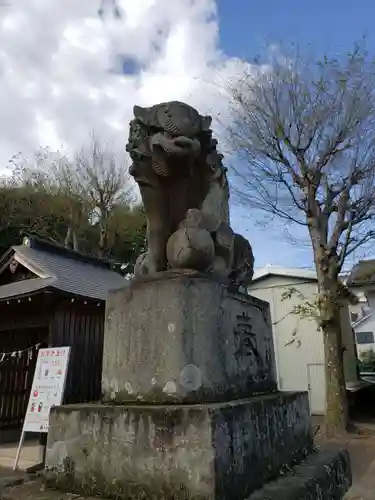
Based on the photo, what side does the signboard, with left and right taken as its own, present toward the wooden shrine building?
back

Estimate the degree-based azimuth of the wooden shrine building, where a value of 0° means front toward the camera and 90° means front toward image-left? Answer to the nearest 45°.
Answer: approximately 45°

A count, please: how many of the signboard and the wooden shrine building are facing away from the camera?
0

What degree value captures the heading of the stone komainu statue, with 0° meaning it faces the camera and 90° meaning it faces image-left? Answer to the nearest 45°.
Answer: approximately 45°

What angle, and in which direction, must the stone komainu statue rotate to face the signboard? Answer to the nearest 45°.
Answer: approximately 90° to its right

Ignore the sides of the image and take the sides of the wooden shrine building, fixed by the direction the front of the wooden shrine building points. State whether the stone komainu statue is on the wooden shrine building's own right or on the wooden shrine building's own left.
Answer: on the wooden shrine building's own left

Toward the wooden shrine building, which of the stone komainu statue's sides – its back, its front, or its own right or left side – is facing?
right
